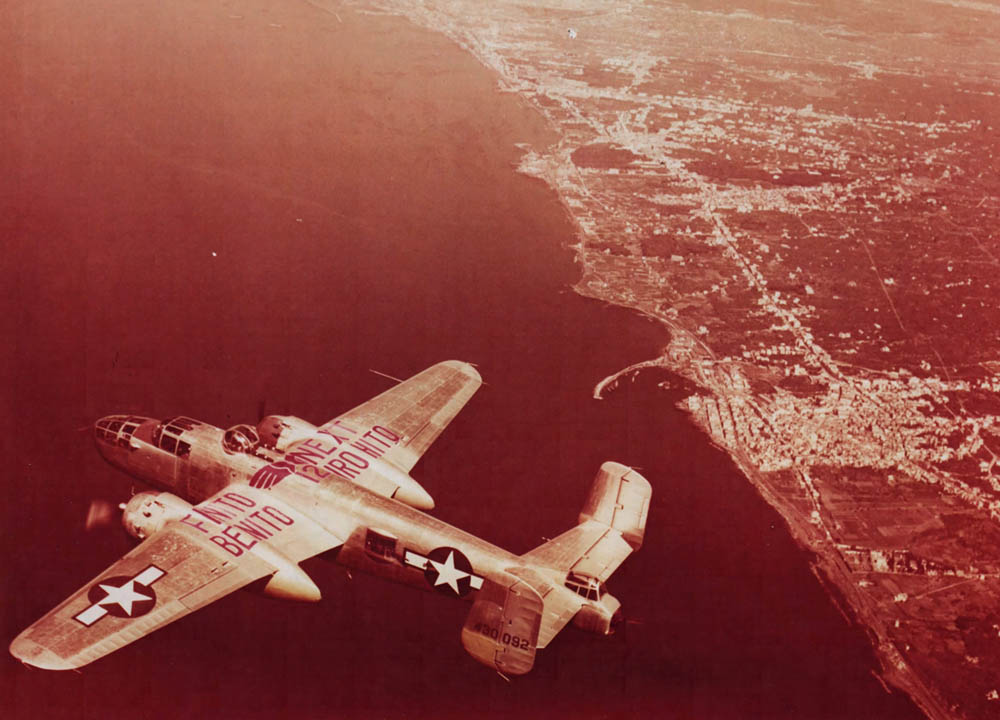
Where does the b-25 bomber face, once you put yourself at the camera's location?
facing away from the viewer and to the left of the viewer
